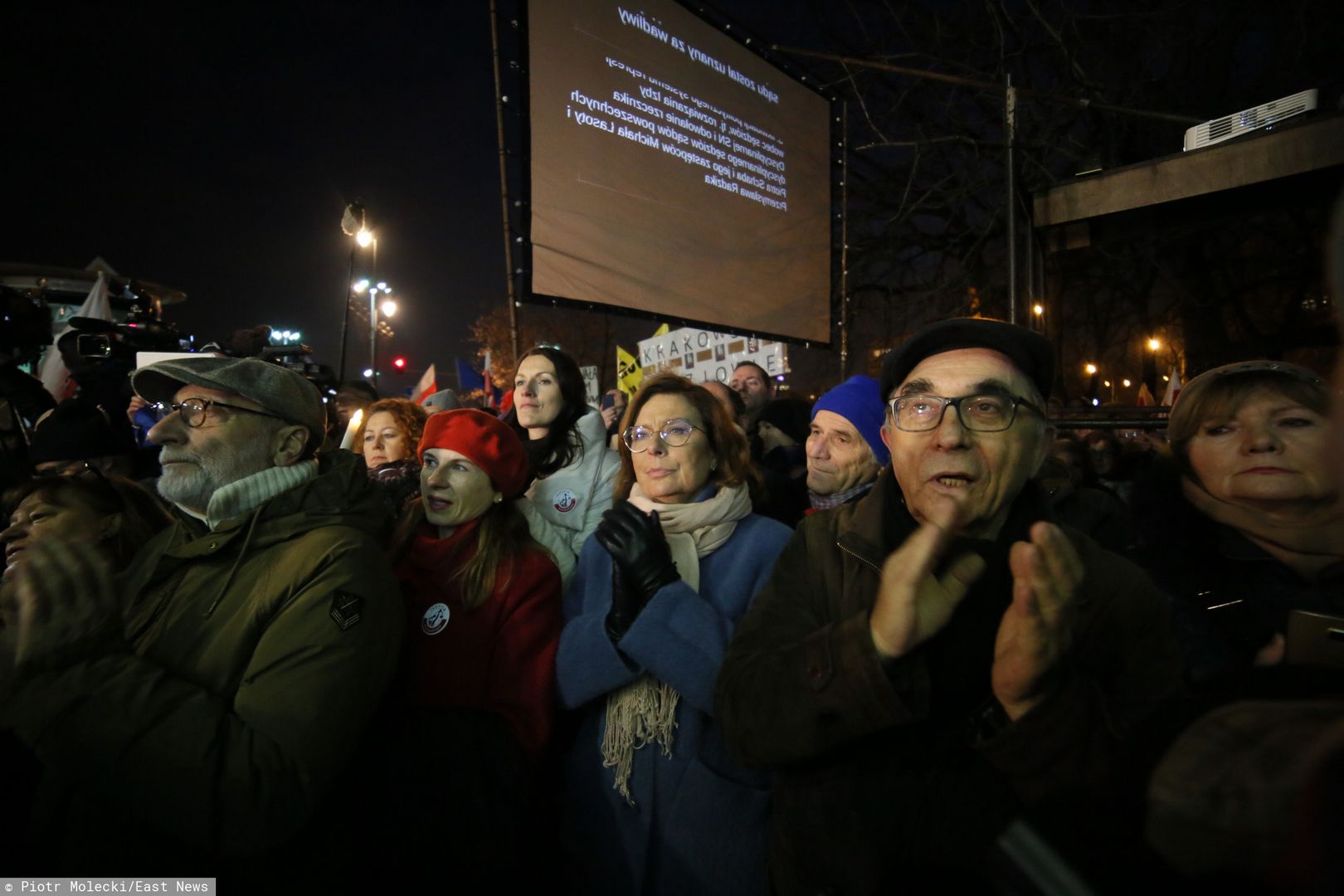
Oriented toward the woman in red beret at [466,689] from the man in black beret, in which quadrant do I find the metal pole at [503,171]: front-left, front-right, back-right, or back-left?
front-right

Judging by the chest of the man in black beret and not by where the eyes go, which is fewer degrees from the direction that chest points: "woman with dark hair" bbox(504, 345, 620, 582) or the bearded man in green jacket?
the bearded man in green jacket

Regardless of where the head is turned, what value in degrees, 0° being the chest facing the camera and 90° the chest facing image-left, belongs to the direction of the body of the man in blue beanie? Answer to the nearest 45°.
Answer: approximately 45°

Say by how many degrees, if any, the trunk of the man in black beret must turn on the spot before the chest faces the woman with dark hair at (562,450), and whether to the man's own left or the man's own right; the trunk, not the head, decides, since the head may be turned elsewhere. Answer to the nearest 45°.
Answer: approximately 135° to the man's own right

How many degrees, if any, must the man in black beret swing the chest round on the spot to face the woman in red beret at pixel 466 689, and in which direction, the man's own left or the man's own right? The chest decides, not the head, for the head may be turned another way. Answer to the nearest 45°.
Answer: approximately 90° to the man's own right

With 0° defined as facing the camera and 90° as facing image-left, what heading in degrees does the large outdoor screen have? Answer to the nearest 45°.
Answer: approximately 135°

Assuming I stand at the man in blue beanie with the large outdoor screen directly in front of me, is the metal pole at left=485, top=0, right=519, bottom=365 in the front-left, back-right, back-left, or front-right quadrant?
front-left

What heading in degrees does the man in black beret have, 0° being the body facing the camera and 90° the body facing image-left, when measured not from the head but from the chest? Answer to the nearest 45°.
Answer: approximately 0°

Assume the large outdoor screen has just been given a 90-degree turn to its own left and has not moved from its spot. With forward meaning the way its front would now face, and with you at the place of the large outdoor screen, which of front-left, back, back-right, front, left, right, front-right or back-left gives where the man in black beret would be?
front-left

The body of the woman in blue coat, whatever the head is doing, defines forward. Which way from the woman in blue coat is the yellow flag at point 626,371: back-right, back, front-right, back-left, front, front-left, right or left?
back-right

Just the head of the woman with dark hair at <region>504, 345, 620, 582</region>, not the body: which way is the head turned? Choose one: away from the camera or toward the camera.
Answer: toward the camera

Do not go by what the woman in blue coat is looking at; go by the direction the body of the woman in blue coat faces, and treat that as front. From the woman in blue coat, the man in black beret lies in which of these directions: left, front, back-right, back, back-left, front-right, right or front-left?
left

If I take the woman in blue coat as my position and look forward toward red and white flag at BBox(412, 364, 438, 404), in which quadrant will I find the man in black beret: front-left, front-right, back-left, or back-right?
back-right

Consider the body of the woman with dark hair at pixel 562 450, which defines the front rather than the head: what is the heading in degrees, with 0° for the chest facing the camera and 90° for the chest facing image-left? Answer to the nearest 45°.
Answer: approximately 45°

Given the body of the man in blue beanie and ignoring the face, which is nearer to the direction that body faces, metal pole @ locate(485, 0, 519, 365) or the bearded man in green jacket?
the bearded man in green jacket
